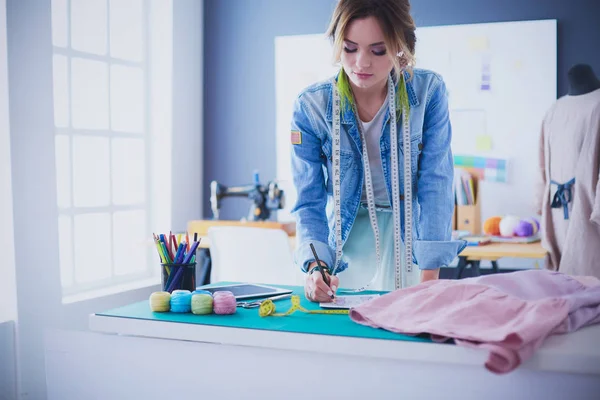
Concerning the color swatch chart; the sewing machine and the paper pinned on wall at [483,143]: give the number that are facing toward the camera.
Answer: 3

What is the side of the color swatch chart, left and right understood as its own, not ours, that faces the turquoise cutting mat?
front

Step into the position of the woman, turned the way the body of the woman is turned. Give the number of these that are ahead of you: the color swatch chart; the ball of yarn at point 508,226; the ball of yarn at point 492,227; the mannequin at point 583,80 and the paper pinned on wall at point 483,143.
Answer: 0

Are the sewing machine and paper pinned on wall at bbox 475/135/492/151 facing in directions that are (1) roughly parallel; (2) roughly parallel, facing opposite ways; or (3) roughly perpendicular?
roughly parallel

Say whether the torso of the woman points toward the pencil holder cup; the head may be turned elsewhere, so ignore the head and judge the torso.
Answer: no

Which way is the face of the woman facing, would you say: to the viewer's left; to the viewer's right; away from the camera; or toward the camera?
toward the camera

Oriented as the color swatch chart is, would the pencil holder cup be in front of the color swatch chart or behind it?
in front

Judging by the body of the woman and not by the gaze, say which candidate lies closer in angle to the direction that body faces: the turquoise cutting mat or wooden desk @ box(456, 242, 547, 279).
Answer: the turquoise cutting mat

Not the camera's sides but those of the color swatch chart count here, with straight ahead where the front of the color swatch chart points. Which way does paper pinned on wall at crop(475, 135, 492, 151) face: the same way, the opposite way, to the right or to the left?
the same way

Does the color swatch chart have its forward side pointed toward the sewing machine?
no

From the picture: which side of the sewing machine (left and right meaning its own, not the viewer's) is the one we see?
front

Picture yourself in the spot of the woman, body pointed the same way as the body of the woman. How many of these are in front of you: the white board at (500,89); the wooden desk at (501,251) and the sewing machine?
0

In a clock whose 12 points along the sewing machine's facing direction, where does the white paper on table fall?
The white paper on table is roughly at 12 o'clock from the sewing machine.

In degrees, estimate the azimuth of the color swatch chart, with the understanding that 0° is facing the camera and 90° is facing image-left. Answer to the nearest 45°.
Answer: approximately 0°

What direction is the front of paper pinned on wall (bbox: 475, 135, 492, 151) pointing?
toward the camera

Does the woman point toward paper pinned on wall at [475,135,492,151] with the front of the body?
no

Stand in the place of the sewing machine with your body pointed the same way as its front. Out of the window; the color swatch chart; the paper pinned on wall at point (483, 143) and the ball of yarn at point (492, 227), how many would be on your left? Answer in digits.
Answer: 3

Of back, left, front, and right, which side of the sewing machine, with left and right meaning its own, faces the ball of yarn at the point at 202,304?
front

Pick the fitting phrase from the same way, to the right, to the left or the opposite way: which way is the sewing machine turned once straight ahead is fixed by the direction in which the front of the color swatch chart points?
the same way

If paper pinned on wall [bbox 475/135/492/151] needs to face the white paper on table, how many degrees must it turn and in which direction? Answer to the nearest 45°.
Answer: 0° — it already faces it
